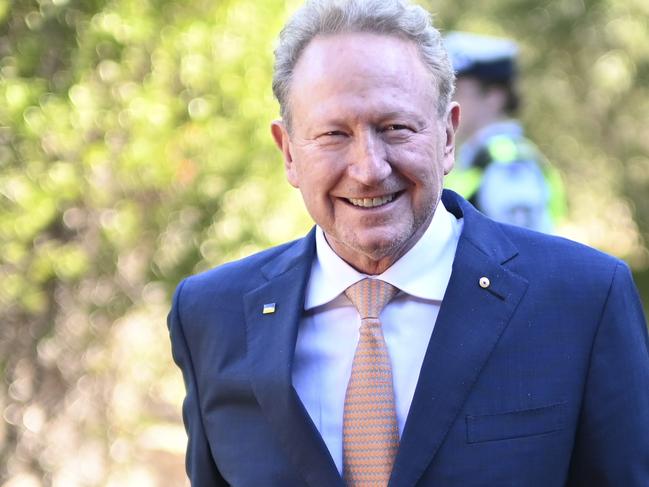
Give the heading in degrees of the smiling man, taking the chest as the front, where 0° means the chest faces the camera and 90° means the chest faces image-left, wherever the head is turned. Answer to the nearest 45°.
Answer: approximately 0°

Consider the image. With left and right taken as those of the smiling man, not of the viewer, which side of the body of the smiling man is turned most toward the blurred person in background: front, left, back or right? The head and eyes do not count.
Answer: back

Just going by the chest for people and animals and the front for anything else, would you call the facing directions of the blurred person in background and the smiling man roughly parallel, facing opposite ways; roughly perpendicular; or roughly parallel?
roughly perpendicular

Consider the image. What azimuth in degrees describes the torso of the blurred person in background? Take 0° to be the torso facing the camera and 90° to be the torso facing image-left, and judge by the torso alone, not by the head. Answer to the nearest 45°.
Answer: approximately 90°

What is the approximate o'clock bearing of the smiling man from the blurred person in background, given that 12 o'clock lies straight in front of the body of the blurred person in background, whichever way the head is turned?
The smiling man is roughly at 9 o'clock from the blurred person in background.
